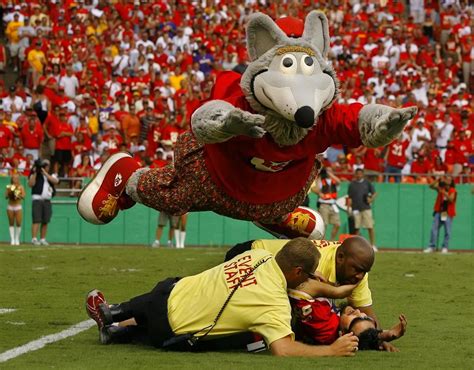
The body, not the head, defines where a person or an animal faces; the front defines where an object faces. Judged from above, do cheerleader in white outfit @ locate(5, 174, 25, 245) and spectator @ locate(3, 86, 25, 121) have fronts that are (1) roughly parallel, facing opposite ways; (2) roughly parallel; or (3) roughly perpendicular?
roughly parallel

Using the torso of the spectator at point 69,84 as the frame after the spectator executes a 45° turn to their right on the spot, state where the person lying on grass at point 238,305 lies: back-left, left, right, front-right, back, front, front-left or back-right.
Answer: front-left

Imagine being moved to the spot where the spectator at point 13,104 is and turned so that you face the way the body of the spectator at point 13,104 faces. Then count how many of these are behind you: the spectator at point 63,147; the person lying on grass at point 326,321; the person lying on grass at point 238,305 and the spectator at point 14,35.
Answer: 1

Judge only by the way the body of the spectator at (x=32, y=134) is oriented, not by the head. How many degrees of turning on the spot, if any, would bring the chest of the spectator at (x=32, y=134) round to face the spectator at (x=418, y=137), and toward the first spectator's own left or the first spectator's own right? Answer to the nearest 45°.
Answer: approximately 90° to the first spectator's own left

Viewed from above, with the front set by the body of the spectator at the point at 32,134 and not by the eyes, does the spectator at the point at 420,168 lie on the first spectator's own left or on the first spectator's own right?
on the first spectator's own left

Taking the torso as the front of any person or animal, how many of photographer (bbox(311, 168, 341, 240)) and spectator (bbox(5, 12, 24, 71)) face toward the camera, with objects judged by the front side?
2

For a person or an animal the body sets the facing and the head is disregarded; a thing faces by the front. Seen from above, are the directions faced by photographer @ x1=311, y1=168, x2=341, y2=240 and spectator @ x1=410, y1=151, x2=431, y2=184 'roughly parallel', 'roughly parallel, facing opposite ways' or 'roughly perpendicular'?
roughly parallel

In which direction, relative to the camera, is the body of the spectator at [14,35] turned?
toward the camera

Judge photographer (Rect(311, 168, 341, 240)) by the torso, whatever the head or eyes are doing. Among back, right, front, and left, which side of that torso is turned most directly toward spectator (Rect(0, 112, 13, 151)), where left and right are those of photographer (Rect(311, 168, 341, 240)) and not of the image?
right

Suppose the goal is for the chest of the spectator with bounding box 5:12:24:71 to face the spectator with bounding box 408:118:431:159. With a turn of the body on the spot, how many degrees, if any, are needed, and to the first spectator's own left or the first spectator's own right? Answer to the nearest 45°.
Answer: approximately 45° to the first spectator's own left

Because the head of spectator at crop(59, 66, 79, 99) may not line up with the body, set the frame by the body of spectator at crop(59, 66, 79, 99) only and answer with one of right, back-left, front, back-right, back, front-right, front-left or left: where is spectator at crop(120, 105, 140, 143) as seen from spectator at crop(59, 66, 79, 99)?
front-left

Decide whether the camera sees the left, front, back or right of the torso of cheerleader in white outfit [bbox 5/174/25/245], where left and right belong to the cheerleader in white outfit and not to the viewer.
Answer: front

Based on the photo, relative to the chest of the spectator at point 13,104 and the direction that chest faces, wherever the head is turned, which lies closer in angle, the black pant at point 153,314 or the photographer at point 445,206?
the black pant

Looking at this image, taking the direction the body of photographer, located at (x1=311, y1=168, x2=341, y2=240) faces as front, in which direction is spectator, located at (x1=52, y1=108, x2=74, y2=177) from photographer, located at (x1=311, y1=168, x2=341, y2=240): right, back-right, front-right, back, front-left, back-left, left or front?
right

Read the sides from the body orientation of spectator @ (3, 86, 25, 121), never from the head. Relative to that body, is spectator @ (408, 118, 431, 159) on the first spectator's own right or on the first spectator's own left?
on the first spectator's own left

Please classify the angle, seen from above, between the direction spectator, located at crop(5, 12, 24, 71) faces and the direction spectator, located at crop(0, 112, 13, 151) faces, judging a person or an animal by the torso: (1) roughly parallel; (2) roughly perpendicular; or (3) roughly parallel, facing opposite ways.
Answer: roughly parallel
